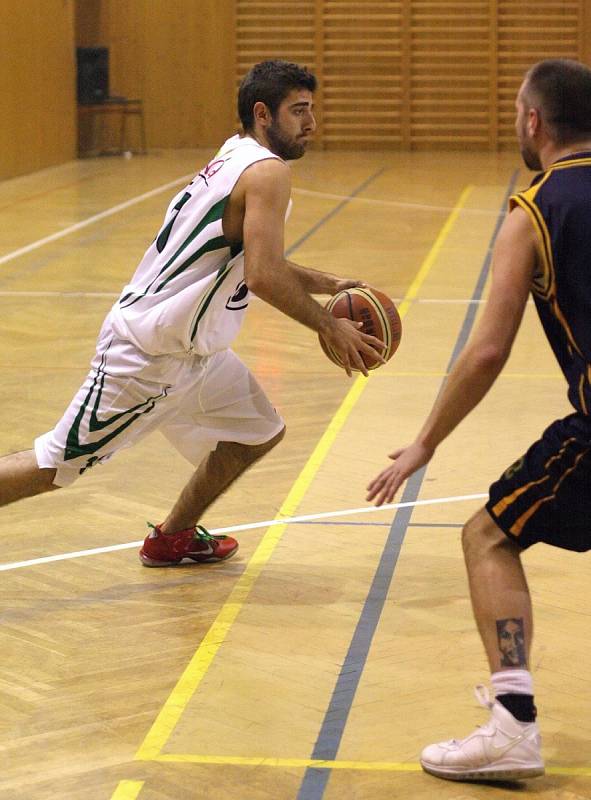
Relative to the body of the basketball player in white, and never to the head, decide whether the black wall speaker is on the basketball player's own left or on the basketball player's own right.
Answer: on the basketball player's own left

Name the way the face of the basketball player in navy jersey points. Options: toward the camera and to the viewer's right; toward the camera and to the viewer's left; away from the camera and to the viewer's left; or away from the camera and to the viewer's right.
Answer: away from the camera and to the viewer's left

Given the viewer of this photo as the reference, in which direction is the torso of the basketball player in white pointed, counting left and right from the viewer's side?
facing to the right of the viewer

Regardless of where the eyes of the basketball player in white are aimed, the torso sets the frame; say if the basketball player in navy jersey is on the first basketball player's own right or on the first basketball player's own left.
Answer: on the first basketball player's own right
